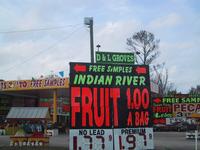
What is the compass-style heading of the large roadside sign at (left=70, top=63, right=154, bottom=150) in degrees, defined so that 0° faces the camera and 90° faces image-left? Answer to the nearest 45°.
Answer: approximately 0°

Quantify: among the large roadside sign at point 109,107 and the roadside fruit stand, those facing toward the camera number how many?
2

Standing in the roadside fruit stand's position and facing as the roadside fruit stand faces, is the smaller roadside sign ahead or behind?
ahead

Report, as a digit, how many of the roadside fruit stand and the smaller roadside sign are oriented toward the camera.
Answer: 2

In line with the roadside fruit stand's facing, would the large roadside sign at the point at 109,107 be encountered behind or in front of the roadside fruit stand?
in front
